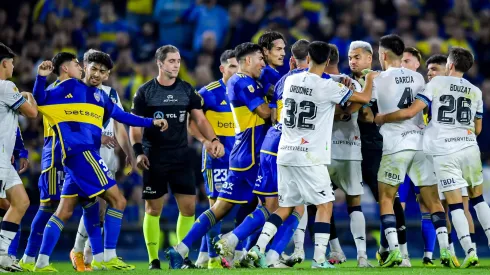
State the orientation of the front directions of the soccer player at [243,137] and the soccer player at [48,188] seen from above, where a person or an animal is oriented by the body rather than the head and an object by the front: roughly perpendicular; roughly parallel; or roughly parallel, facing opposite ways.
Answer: roughly parallel

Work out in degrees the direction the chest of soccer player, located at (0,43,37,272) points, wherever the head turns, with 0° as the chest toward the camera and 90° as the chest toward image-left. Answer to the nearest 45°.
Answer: approximately 270°

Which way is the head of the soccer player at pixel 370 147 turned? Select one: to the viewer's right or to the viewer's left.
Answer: to the viewer's left

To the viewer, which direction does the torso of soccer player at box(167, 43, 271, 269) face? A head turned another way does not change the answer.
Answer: to the viewer's right

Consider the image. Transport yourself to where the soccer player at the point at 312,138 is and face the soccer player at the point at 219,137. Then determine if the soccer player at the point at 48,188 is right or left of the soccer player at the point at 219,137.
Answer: left

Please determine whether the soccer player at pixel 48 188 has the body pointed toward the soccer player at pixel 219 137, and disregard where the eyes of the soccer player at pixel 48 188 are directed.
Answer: yes

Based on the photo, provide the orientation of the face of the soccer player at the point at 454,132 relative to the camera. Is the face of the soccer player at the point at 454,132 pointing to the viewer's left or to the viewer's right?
to the viewer's left

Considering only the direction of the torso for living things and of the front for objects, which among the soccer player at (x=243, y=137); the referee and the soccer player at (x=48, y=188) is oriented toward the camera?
the referee

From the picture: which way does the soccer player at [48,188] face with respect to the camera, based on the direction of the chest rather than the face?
to the viewer's right

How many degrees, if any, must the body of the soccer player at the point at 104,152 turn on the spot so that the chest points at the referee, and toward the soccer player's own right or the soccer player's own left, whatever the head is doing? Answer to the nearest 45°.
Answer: approximately 90° to the soccer player's own left

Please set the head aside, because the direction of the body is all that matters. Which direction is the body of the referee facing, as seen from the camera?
toward the camera

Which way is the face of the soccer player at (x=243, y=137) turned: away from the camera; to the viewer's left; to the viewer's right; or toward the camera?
to the viewer's right
